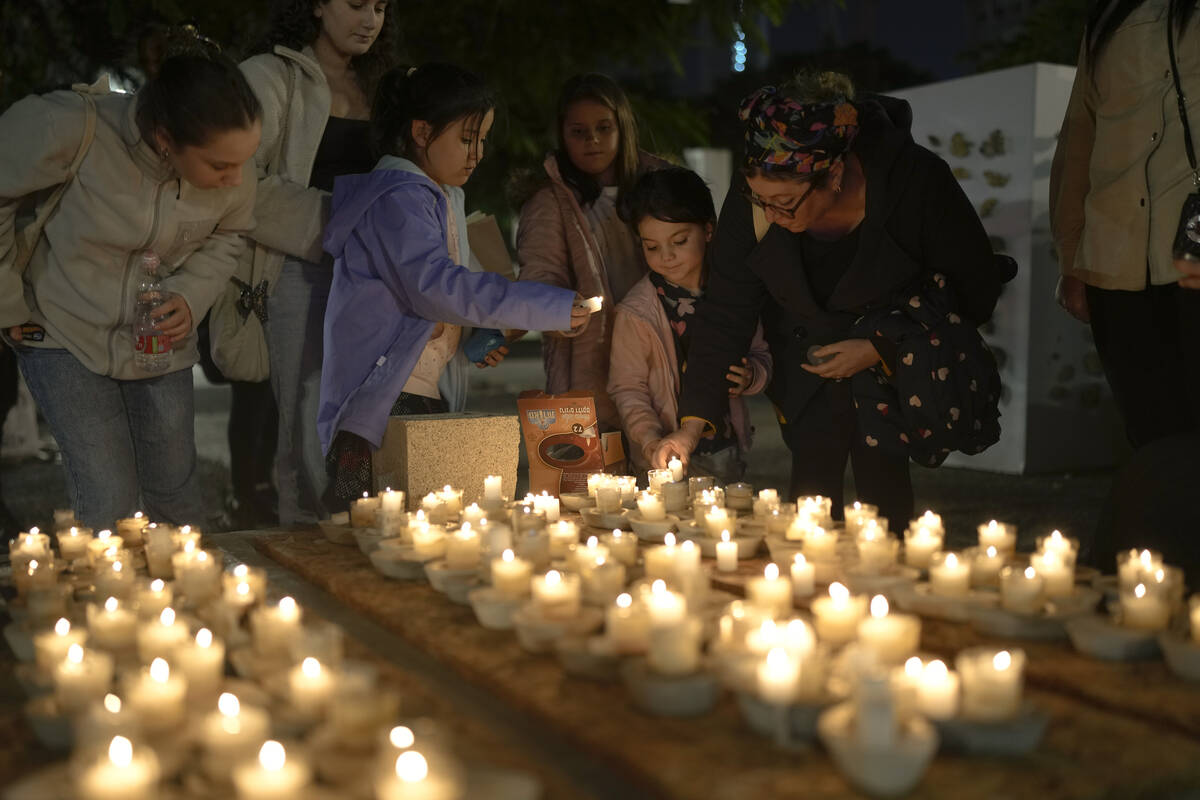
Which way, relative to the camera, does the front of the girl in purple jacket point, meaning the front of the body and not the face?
to the viewer's right

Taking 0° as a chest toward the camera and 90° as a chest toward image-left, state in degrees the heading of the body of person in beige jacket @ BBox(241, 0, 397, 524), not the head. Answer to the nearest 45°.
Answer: approximately 315°

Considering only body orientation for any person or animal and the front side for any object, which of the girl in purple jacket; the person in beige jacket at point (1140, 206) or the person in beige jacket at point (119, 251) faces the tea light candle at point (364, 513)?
the person in beige jacket at point (119, 251)

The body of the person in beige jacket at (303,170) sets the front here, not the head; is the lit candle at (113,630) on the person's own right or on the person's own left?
on the person's own right

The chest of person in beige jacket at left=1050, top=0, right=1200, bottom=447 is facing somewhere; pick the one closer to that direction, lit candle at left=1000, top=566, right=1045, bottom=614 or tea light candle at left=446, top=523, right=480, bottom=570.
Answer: the lit candle

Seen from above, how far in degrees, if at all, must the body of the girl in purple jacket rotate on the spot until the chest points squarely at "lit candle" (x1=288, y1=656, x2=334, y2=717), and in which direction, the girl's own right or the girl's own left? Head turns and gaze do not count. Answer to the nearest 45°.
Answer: approximately 90° to the girl's own right

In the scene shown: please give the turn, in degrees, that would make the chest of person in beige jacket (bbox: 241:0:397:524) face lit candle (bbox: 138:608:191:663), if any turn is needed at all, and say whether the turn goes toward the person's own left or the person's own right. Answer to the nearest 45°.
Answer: approximately 45° to the person's own right

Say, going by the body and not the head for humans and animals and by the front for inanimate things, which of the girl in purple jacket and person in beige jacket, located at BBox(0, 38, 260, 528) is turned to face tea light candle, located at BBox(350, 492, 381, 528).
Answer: the person in beige jacket

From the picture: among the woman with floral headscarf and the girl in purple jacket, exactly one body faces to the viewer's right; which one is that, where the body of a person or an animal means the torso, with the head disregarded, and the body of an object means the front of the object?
the girl in purple jacket

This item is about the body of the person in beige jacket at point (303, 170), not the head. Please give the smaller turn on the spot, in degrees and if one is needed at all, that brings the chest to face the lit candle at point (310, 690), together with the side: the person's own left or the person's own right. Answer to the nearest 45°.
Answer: approximately 45° to the person's own right

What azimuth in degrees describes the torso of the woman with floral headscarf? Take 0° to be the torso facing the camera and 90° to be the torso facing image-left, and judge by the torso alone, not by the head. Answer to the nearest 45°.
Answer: approximately 45°

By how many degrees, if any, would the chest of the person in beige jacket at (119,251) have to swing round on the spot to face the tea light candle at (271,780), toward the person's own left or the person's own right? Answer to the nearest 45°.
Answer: approximately 45° to the person's own right

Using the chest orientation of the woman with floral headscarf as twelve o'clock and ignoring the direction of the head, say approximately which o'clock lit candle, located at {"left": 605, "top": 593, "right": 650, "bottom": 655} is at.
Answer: The lit candle is roughly at 11 o'clock from the woman with floral headscarf.
